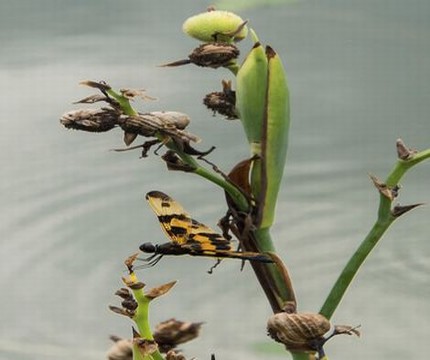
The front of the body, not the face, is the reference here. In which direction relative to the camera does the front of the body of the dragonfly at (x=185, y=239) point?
to the viewer's left
